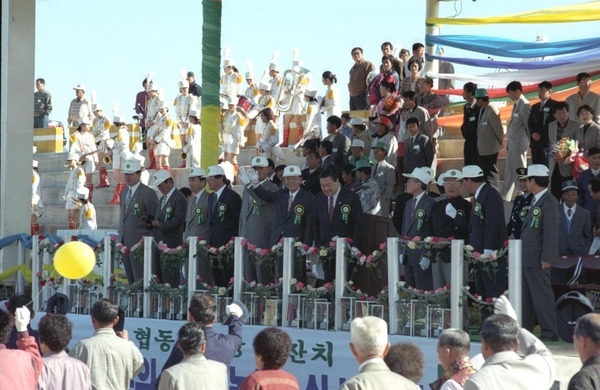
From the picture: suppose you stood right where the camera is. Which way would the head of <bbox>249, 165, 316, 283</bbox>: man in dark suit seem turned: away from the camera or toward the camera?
toward the camera

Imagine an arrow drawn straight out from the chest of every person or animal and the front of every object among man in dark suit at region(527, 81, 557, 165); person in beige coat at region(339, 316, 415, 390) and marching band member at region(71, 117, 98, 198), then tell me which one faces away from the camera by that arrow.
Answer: the person in beige coat

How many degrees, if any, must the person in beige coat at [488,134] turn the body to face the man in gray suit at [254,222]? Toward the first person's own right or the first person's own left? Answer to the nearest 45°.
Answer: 0° — they already face them

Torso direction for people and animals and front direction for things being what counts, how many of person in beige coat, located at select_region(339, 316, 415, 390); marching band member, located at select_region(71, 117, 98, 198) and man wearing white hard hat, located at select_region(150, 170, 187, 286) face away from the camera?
1

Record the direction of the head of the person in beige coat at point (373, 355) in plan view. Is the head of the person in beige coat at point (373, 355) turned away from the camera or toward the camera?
away from the camera

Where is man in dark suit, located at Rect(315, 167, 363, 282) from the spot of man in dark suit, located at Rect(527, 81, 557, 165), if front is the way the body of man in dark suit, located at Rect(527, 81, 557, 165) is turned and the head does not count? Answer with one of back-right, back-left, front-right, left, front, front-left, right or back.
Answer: front

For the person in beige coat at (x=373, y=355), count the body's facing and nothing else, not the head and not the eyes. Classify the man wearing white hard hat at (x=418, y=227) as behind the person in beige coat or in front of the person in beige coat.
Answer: in front

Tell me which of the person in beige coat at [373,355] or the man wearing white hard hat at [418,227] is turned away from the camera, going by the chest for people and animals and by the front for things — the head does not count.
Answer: the person in beige coat

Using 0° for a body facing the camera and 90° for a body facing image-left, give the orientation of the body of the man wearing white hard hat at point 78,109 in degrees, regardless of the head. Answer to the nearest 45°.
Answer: approximately 0°

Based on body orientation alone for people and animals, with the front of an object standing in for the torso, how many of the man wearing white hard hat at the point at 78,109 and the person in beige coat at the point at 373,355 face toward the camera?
1

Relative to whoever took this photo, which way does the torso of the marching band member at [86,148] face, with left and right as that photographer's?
facing the viewer and to the right of the viewer

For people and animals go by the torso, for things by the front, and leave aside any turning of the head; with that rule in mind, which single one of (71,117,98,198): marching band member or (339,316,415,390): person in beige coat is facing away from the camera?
the person in beige coat

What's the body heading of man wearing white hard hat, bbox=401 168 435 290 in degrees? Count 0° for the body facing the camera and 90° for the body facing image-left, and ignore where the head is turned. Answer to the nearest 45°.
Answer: approximately 45°

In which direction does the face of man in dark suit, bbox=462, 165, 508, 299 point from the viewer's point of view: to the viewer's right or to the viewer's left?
to the viewer's left

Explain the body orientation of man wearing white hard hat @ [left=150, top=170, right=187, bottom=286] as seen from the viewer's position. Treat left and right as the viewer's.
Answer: facing the viewer and to the left of the viewer

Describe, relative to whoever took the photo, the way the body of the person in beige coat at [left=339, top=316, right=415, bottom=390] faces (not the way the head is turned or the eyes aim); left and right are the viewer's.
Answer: facing away from the viewer

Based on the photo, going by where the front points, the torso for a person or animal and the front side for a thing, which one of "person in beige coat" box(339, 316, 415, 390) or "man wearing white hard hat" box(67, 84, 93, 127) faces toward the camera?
the man wearing white hard hat
